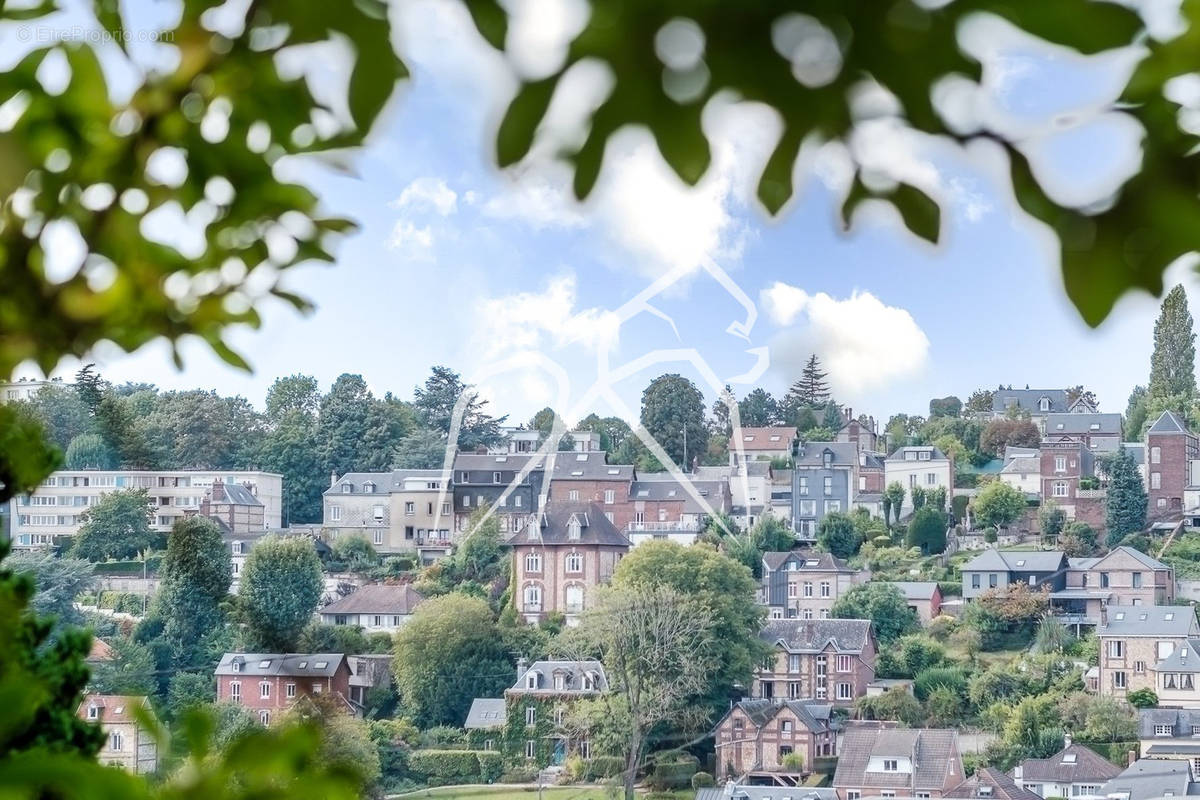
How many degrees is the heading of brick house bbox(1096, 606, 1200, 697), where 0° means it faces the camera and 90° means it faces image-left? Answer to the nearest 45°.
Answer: approximately 0°

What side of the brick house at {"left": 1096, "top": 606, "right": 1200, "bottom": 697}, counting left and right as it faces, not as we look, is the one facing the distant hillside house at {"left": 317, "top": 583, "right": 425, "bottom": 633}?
right

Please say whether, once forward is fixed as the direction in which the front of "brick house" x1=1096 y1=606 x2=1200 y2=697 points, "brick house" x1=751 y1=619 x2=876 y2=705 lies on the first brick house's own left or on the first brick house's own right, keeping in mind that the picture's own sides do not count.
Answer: on the first brick house's own right

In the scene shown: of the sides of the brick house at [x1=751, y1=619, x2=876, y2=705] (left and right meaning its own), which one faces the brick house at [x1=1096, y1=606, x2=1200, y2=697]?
left

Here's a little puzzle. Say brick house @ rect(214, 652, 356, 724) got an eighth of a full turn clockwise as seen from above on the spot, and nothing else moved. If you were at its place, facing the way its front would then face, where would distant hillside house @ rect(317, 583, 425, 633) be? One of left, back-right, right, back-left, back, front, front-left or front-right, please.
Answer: back

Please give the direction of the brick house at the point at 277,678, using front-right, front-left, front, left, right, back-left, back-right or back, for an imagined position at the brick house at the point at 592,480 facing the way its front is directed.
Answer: front-right

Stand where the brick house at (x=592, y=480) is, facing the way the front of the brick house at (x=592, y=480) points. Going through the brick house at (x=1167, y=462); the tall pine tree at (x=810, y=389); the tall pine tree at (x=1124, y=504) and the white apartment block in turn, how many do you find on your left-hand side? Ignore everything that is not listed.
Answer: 3

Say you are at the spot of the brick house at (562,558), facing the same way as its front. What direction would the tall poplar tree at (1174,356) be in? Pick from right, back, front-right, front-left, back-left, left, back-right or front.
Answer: left

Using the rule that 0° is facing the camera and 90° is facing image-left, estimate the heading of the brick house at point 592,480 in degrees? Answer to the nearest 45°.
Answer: approximately 0°

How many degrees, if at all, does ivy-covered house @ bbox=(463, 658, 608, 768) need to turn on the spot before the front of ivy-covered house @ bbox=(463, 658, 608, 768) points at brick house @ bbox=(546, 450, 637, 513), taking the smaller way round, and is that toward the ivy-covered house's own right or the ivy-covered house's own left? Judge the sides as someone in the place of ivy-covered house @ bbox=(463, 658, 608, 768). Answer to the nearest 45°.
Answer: approximately 180°

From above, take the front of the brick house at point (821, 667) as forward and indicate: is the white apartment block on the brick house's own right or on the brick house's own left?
on the brick house's own right
